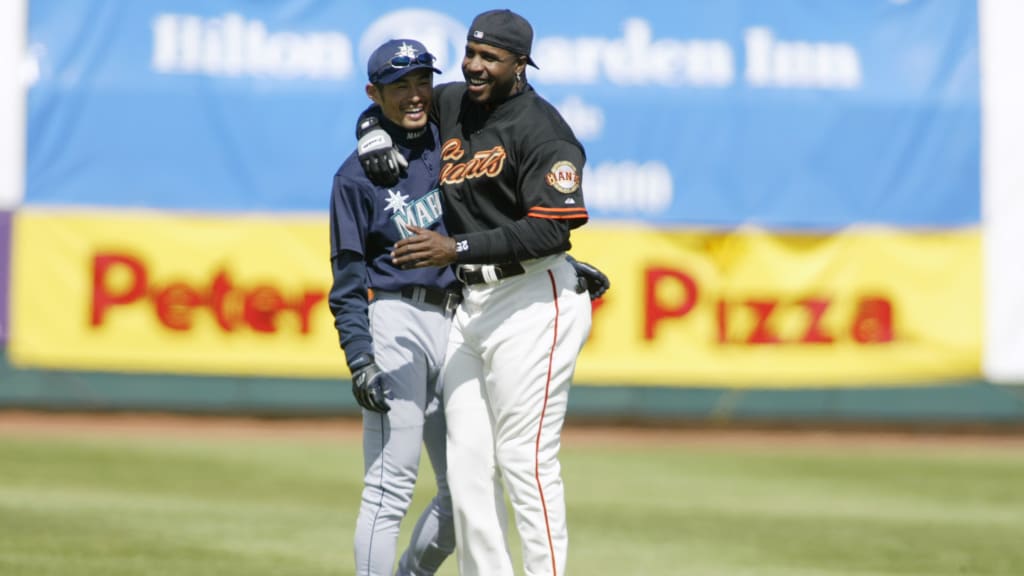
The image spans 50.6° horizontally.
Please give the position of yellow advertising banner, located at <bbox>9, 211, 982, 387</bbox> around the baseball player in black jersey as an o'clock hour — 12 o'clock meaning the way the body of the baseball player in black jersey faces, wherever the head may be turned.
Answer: The yellow advertising banner is roughly at 5 o'clock from the baseball player in black jersey.

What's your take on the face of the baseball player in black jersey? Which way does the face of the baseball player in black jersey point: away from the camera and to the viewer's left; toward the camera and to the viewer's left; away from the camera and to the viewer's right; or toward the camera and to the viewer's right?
toward the camera and to the viewer's left

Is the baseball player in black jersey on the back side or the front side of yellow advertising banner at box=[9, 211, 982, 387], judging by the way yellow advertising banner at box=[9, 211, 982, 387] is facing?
on the front side

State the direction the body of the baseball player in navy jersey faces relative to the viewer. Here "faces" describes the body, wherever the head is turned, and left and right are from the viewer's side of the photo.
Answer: facing the viewer and to the right of the viewer

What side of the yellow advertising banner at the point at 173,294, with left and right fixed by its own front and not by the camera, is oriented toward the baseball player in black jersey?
front

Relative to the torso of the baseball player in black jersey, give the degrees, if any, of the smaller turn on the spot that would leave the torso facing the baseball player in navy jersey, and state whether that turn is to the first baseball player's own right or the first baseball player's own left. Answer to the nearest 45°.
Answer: approximately 45° to the first baseball player's own right

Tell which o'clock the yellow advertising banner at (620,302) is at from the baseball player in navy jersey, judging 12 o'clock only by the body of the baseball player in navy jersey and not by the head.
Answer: The yellow advertising banner is roughly at 8 o'clock from the baseball player in navy jersey.

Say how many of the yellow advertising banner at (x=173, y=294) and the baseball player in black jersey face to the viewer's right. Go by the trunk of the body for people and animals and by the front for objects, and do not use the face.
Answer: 0

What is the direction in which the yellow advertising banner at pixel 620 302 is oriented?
toward the camera

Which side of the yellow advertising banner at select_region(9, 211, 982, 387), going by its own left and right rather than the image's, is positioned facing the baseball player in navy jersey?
front

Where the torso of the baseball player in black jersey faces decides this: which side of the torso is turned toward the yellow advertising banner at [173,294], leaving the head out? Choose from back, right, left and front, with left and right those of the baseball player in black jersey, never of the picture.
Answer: right

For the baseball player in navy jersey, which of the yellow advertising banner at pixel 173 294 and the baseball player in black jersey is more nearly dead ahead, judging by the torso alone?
the baseball player in black jersey

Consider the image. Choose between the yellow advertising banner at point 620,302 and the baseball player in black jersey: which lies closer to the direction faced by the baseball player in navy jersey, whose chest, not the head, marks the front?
the baseball player in black jersey

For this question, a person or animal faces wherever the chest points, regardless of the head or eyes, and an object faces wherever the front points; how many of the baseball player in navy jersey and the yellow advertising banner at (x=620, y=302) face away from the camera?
0

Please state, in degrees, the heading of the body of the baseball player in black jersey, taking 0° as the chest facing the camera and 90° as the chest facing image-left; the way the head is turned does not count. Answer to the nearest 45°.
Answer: approximately 45°
